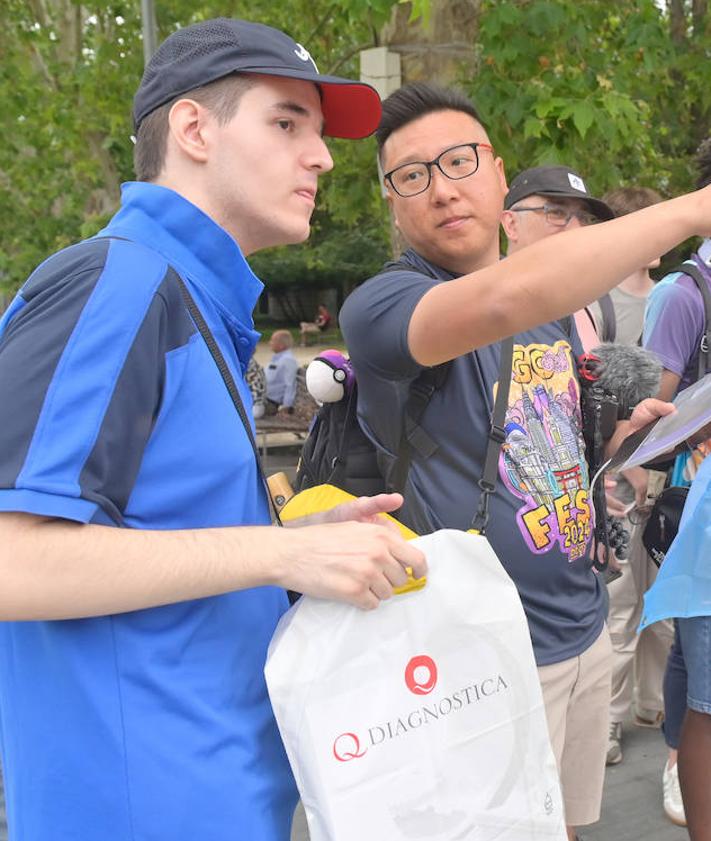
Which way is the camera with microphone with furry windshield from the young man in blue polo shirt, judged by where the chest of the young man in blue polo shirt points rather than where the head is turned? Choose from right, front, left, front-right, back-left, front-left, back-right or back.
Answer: front-left

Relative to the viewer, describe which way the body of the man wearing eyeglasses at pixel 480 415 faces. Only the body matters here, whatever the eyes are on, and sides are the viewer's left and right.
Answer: facing the viewer and to the right of the viewer

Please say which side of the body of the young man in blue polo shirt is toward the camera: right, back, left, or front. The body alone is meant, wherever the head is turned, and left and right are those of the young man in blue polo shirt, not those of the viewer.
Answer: right

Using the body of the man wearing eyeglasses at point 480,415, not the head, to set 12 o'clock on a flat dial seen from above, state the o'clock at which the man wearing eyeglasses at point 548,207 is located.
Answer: the man wearing eyeglasses at point 548,207 is roughly at 8 o'clock from the man wearing eyeglasses at point 480,415.

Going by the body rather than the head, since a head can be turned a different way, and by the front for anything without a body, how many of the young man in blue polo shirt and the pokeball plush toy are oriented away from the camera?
0

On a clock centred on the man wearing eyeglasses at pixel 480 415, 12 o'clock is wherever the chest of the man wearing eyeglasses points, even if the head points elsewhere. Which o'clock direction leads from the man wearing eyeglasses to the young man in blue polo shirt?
The young man in blue polo shirt is roughly at 2 o'clock from the man wearing eyeglasses.

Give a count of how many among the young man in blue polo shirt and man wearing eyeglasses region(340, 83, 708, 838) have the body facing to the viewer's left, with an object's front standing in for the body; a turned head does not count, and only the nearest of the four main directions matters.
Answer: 0

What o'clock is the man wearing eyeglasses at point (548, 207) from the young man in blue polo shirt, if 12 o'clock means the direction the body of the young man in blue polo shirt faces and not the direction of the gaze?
The man wearing eyeglasses is roughly at 10 o'clock from the young man in blue polo shirt.
